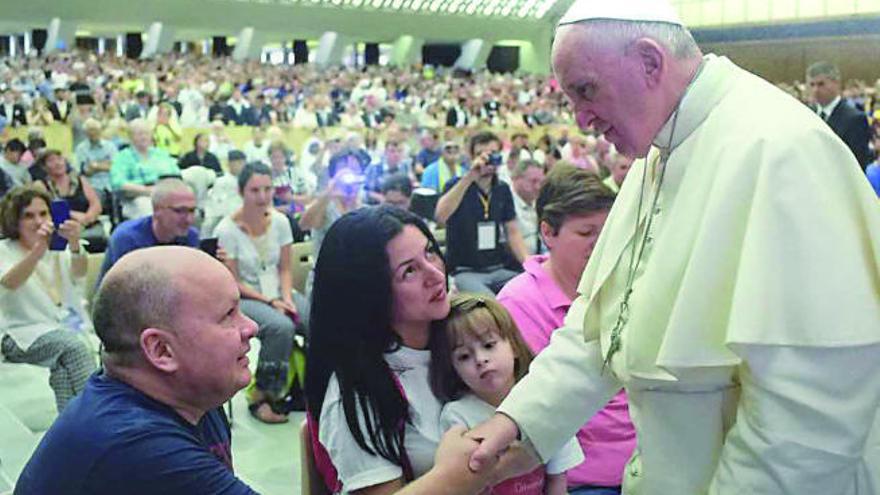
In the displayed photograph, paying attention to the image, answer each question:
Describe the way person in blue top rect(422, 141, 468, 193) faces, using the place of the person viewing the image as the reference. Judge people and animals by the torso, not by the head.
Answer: facing the viewer

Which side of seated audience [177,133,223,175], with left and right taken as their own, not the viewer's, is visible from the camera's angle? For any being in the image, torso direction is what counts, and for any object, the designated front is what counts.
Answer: front

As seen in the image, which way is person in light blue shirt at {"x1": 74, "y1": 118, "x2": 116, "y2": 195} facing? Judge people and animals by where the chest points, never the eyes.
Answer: toward the camera

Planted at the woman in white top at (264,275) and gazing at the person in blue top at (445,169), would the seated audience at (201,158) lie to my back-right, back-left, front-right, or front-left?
front-left

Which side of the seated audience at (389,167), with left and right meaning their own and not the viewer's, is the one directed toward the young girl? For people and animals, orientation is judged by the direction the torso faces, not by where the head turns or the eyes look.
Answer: front

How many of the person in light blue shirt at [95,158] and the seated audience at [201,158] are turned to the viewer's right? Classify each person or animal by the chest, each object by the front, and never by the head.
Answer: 0

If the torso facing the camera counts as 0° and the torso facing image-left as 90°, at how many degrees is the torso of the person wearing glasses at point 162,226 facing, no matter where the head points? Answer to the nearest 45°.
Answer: approximately 315°

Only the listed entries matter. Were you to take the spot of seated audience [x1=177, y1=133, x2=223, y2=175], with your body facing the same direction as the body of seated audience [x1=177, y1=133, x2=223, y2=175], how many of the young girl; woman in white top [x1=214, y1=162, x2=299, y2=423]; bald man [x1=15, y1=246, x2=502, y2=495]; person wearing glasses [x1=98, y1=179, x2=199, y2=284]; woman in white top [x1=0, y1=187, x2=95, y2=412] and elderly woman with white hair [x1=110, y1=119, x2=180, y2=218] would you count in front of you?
6

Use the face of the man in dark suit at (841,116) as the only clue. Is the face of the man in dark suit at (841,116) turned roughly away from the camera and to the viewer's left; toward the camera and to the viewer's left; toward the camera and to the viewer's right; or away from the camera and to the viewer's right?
toward the camera and to the viewer's left

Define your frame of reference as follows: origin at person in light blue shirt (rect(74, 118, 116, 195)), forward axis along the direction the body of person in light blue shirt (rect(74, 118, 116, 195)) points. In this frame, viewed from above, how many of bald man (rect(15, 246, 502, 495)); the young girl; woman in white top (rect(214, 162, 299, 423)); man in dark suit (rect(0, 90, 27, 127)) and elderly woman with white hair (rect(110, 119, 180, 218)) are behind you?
1

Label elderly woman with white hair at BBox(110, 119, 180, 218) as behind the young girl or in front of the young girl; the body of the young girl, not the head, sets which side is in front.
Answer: behind

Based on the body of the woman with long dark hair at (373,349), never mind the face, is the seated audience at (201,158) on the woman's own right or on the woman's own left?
on the woman's own left

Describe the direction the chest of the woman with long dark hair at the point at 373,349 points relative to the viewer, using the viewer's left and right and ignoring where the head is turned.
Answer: facing to the right of the viewer

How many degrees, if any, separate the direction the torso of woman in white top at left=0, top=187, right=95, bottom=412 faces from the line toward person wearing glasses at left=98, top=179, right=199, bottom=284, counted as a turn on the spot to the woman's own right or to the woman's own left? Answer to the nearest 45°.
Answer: approximately 45° to the woman's own left

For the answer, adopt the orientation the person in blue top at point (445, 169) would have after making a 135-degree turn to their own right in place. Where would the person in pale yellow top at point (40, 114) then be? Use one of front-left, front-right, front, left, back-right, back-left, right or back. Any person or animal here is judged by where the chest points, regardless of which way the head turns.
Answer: front

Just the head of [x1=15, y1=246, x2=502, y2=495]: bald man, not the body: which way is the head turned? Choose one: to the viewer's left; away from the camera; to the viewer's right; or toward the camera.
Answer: to the viewer's right

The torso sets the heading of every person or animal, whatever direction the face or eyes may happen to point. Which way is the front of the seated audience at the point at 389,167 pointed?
toward the camera
